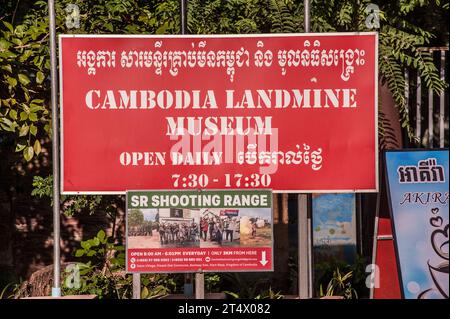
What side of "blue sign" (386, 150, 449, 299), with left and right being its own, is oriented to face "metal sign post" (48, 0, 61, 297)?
right

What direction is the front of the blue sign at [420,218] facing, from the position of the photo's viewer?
facing the viewer

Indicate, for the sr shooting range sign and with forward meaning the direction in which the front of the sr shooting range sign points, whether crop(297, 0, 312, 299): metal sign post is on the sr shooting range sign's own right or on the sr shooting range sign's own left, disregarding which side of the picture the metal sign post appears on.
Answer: on the sr shooting range sign's own left

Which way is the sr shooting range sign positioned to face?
toward the camera

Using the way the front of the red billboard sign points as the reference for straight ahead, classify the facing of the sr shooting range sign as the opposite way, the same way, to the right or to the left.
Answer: the same way

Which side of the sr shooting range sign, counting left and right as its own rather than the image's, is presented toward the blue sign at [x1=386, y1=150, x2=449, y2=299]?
left

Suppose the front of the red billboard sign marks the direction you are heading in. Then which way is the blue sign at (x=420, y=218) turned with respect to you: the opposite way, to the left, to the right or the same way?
the same way

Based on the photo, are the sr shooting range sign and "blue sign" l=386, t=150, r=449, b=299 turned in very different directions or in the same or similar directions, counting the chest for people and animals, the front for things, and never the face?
same or similar directions

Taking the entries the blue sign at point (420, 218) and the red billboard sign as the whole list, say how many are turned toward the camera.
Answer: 2

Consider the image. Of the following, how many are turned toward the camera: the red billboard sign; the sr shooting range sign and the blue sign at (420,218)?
3

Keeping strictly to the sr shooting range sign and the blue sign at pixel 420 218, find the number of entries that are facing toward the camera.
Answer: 2

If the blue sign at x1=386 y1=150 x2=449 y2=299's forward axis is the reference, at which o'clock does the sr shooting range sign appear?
The sr shooting range sign is roughly at 2 o'clock from the blue sign.
